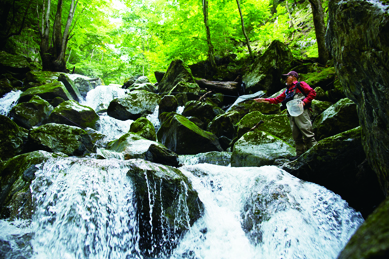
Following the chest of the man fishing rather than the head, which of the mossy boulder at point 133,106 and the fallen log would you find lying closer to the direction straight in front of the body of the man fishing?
the mossy boulder

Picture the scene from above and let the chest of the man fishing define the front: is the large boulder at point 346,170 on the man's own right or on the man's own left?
on the man's own left

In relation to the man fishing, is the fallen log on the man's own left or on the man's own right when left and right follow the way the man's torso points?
on the man's own right

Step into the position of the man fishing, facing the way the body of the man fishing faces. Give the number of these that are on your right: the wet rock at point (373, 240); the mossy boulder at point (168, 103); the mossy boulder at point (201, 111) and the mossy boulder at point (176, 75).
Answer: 3

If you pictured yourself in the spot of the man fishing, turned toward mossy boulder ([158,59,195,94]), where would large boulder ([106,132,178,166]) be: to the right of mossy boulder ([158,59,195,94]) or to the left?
left

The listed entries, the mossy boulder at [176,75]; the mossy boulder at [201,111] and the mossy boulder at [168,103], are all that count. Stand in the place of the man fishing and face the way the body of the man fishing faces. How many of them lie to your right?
3

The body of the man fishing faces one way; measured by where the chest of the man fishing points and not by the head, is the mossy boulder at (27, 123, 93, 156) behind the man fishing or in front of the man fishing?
in front

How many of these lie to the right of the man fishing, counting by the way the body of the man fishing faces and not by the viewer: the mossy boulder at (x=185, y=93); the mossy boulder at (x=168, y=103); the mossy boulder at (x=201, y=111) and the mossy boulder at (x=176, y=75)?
4

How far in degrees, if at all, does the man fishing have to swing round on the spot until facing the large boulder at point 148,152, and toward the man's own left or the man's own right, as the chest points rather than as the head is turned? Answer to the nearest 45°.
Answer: approximately 45° to the man's own right

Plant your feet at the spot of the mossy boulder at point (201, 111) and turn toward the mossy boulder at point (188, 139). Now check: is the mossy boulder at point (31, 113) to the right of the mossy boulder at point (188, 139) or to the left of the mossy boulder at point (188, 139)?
right

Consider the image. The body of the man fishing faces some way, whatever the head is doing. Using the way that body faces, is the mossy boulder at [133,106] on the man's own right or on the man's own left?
on the man's own right

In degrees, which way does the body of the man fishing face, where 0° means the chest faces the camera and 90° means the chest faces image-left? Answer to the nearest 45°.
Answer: approximately 45°

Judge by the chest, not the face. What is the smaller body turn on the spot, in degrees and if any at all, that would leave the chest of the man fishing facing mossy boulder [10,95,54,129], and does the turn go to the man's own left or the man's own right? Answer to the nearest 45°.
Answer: approximately 45° to the man's own right
